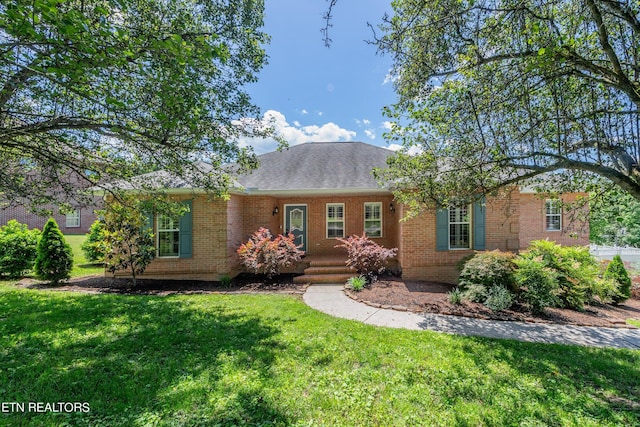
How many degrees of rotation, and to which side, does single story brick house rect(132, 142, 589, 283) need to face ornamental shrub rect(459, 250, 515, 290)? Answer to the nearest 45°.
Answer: approximately 45° to its left

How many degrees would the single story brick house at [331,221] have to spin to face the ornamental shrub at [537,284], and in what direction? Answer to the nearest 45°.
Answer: approximately 45° to its left

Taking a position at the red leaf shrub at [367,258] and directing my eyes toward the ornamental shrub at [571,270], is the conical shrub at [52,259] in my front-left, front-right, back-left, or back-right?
back-right

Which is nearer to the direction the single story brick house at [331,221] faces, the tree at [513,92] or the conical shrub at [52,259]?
the tree

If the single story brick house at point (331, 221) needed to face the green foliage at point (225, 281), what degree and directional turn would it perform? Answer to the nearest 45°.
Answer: approximately 45° to its right

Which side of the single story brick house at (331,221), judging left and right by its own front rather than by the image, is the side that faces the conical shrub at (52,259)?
right

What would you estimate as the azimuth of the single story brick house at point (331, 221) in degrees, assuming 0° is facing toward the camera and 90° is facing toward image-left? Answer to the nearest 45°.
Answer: approximately 0°

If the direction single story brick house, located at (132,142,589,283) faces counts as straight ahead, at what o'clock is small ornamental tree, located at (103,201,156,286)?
The small ornamental tree is roughly at 2 o'clock from the single story brick house.
